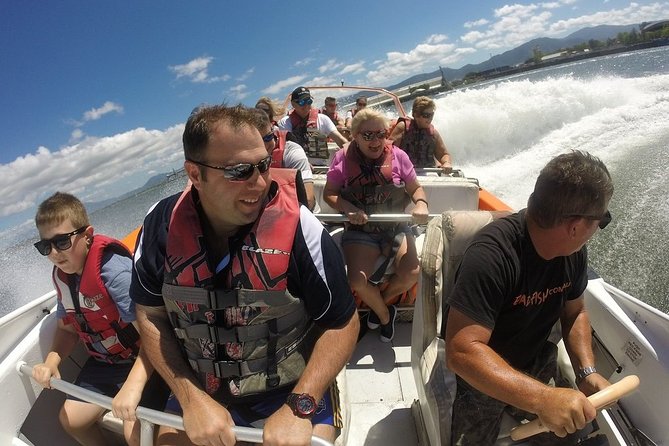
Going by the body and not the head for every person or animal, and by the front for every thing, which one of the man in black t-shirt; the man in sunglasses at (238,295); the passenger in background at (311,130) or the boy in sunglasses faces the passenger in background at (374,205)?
the passenger in background at (311,130)

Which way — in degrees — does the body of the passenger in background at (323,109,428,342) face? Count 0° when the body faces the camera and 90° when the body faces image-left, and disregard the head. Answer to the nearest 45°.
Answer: approximately 0°

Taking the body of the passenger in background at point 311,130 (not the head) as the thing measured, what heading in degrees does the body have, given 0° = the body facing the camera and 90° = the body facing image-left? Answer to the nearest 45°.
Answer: approximately 0°

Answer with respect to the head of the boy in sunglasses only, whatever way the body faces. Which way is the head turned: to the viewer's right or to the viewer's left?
to the viewer's left

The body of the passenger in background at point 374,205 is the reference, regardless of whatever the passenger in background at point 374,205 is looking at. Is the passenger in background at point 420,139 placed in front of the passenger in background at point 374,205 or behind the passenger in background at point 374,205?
behind

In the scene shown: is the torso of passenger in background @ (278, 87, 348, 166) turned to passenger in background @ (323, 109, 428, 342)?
yes

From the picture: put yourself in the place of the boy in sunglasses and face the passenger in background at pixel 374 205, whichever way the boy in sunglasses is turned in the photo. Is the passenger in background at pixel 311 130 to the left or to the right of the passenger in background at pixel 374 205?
left
